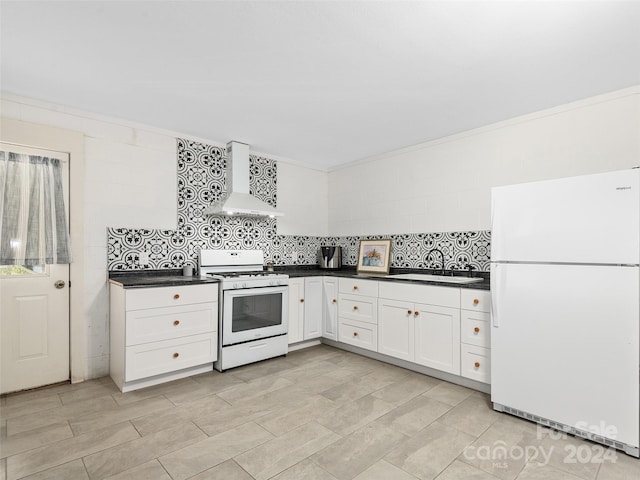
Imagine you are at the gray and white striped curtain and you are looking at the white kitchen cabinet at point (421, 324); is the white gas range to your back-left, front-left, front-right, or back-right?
front-left

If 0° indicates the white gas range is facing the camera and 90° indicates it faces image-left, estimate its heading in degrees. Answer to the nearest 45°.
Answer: approximately 315°

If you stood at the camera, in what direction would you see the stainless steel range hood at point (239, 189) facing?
facing the viewer and to the right of the viewer

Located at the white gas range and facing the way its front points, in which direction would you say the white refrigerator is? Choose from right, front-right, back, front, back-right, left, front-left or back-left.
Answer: front

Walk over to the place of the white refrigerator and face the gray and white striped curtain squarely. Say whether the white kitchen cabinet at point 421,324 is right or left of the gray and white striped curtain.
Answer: right

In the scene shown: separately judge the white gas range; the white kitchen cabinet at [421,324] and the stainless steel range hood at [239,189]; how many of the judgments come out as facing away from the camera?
0

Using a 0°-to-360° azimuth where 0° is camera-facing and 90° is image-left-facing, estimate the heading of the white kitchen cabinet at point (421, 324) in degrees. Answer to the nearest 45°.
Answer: approximately 45°

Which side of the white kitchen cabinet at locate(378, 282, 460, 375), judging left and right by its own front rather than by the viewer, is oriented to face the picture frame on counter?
right

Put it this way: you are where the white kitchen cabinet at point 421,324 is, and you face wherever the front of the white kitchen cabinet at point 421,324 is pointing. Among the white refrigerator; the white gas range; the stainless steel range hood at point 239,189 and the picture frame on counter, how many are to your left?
1

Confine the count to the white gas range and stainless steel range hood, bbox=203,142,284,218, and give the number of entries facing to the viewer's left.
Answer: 0

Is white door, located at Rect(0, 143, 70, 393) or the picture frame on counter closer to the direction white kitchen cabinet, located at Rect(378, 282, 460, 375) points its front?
the white door

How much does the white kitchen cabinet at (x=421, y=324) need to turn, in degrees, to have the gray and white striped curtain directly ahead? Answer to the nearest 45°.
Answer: approximately 45° to its right
